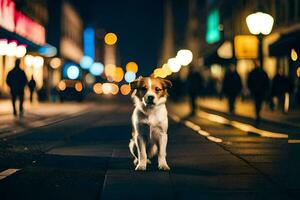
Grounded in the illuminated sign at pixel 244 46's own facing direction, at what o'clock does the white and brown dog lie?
The white and brown dog is roughly at 12 o'clock from the illuminated sign.

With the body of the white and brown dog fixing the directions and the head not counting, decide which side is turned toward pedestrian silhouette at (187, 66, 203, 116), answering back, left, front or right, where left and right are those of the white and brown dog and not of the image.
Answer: back

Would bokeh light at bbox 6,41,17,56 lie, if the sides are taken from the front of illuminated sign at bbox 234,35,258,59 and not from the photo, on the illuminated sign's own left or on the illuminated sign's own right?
on the illuminated sign's own right

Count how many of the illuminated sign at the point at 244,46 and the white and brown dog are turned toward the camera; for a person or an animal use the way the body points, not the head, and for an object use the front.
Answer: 2

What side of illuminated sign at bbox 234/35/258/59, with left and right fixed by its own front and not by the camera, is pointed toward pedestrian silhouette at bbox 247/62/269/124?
front
